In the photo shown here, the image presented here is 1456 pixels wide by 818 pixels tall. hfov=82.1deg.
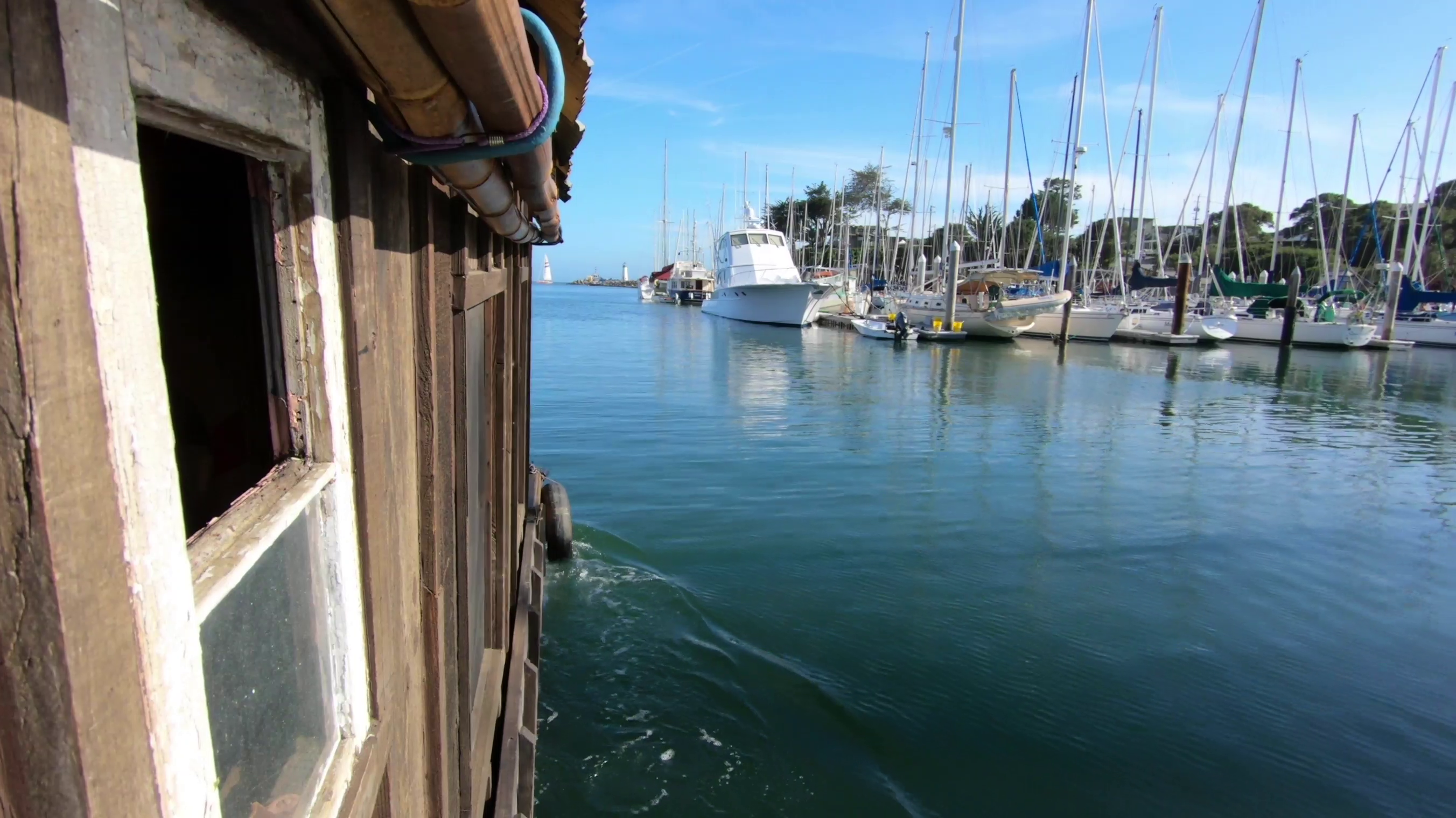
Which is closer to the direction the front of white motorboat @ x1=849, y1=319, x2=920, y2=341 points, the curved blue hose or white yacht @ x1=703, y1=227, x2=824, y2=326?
the white yacht

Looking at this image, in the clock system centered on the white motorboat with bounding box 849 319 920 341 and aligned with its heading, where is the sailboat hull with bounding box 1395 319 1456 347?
The sailboat hull is roughly at 4 o'clock from the white motorboat.

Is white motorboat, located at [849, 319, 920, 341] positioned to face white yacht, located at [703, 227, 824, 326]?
yes

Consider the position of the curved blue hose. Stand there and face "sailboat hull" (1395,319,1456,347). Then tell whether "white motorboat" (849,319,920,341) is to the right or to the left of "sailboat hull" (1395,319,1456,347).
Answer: left

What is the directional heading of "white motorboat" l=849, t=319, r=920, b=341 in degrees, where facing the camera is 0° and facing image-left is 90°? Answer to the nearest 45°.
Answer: approximately 135°

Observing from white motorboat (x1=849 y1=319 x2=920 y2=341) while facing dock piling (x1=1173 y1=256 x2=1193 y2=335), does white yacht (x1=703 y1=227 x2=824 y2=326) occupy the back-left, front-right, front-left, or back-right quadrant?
back-left
